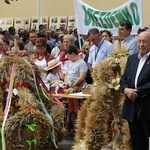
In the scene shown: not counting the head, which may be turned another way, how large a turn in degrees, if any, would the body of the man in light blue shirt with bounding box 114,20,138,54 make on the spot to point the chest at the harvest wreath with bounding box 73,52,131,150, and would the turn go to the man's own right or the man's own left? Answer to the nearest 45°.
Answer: approximately 45° to the man's own left

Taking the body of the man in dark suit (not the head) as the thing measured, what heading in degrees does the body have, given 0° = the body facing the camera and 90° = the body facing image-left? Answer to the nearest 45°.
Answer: approximately 45°

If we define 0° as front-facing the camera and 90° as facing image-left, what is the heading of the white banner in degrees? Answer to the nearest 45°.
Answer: approximately 0°

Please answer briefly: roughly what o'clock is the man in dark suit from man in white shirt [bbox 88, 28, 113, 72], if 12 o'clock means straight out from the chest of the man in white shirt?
The man in dark suit is roughly at 10 o'clock from the man in white shirt.

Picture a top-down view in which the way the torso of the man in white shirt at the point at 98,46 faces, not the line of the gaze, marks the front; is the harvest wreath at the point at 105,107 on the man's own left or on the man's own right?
on the man's own left

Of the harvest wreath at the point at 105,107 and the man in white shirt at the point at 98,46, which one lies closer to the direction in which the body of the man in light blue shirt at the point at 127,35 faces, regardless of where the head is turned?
the harvest wreath

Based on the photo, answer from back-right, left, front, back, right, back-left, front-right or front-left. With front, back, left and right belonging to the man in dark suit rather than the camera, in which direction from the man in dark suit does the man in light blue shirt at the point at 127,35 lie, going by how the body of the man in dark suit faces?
back-right

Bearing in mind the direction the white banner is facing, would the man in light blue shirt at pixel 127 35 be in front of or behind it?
in front

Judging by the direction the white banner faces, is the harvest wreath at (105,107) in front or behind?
in front

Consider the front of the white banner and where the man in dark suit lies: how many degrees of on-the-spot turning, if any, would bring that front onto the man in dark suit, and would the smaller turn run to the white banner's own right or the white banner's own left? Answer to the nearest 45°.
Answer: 0° — it already faces them

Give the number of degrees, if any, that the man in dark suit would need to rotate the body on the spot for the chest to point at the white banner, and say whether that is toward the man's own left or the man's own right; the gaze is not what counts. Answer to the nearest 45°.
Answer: approximately 135° to the man's own right

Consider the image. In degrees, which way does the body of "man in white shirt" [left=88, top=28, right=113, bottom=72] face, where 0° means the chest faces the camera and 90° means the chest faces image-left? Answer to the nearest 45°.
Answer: approximately 45°
